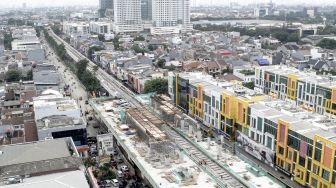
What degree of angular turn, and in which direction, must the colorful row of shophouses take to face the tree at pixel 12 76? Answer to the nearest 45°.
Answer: approximately 90° to its right

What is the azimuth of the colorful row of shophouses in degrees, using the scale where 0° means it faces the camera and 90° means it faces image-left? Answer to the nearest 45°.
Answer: approximately 45°

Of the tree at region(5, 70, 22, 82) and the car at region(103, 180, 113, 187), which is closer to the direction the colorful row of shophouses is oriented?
the car

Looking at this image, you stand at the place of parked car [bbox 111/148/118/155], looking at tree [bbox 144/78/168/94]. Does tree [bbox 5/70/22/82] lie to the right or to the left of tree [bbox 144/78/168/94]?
left

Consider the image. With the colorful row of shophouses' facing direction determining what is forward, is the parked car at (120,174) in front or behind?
in front

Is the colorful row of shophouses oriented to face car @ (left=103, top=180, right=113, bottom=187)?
yes

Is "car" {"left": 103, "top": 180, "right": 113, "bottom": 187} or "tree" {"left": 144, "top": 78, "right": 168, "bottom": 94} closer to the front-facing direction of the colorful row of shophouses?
the car

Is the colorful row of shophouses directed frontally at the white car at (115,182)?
yes

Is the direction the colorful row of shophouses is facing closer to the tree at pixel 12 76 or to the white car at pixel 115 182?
the white car

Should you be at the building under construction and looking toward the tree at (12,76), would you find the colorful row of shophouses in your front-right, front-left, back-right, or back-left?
back-right

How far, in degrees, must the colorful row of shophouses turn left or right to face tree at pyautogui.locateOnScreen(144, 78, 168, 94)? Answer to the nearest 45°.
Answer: approximately 90° to its right

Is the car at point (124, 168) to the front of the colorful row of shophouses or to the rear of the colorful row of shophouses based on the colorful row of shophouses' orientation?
to the front

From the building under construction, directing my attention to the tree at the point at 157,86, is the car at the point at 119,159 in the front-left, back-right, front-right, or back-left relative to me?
back-left
